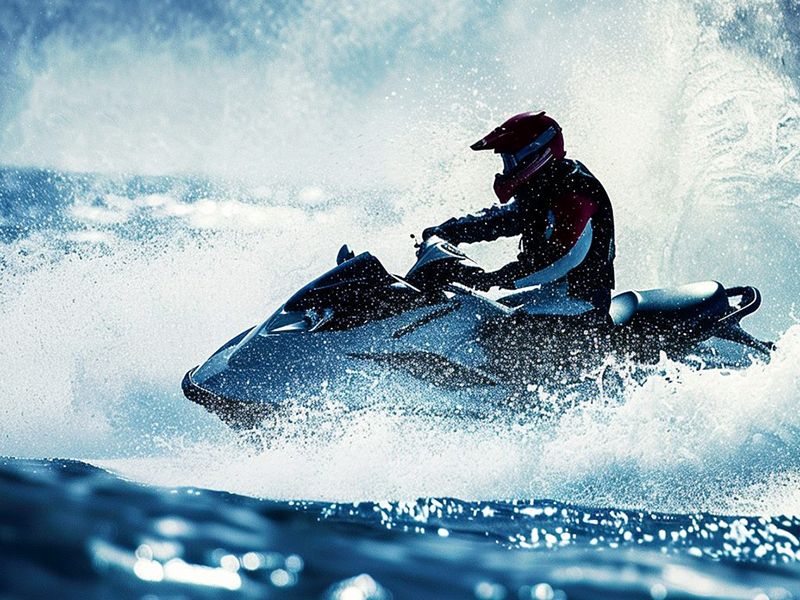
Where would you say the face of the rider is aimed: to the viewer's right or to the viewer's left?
to the viewer's left

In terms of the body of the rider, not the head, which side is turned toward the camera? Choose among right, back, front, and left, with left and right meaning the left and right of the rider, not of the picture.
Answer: left
